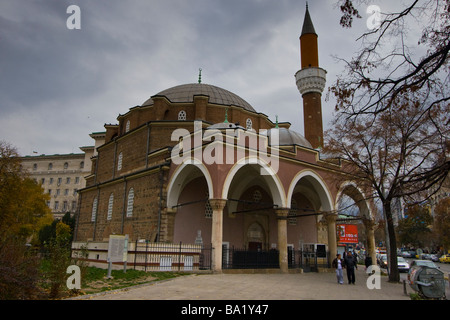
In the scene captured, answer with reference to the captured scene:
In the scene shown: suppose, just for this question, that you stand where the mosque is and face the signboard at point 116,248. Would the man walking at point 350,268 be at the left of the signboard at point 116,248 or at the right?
left

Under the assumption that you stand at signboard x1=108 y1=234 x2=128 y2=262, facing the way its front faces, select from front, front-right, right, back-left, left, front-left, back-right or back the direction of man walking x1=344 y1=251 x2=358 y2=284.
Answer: left

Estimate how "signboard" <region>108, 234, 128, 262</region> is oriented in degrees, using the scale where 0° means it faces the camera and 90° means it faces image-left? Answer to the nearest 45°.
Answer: approximately 0°

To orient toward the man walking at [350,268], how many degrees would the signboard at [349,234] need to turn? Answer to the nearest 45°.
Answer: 0° — it already faces them

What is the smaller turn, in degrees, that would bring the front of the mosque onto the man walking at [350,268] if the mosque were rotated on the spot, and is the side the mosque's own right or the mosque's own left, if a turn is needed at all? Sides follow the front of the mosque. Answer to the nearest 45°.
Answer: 0° — it already faces them

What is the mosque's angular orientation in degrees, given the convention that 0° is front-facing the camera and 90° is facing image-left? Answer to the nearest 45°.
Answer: approximately 315°

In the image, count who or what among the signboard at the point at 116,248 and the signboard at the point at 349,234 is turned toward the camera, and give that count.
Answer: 2

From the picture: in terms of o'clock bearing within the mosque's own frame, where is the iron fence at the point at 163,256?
The iron fence is roughly at 2 o'clock from the mosque.

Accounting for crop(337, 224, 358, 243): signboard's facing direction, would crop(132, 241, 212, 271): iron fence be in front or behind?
in front

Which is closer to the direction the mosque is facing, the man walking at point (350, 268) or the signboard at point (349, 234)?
the man walking
